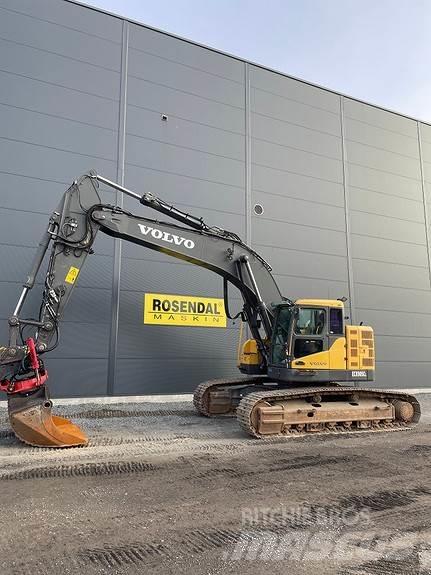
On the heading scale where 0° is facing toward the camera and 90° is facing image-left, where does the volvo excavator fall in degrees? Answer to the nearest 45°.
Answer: approximately 45°
